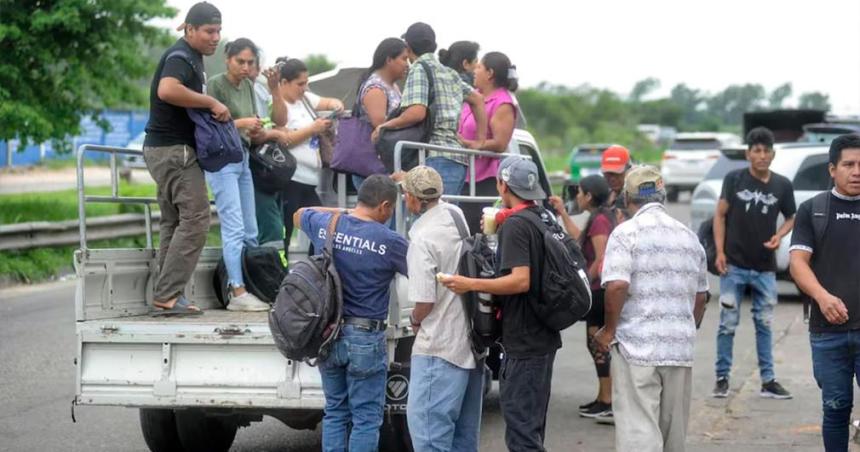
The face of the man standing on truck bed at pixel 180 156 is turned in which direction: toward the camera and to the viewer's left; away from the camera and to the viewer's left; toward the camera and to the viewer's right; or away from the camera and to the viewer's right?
toward the camera and to the viewer's right

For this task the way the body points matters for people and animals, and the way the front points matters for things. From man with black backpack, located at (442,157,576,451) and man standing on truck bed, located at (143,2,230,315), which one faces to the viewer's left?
the man with black backpack

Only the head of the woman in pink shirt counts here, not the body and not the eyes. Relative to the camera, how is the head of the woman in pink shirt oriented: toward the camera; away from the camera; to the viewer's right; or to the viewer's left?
to the viewer's left

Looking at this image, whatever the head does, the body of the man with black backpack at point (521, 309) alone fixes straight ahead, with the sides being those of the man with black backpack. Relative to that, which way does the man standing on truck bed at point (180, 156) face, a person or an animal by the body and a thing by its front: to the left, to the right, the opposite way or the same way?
the opposite way

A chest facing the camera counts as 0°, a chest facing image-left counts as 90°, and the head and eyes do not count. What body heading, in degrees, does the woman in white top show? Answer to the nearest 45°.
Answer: approximately 315°

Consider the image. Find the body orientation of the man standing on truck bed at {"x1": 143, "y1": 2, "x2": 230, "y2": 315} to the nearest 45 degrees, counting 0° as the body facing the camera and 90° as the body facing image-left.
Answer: approximately 270°
